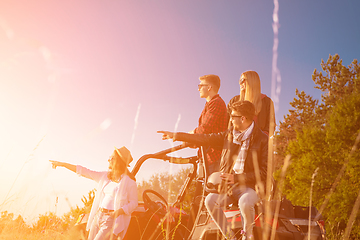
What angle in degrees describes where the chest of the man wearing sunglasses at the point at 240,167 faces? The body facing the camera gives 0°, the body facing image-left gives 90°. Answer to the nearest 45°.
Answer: approximately 45°

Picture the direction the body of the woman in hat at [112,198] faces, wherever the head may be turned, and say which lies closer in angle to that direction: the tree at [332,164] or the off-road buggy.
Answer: the off-road buggy

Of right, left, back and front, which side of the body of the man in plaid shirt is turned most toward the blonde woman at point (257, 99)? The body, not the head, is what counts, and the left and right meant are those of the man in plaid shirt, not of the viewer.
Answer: back

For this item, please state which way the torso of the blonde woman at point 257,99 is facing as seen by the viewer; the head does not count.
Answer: to the viewer's left

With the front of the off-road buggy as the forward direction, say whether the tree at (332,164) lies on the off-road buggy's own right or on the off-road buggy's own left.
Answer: on the off-road buggy's own right

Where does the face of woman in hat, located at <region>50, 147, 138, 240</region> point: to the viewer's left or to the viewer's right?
to the viewer's left

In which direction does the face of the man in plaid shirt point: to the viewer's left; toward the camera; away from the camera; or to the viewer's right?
to the viewer's left

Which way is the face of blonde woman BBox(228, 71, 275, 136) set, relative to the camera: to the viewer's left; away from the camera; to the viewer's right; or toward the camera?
to the viewer's left

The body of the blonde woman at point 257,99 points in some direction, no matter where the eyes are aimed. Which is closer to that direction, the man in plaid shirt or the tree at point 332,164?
the man in plaid shirt

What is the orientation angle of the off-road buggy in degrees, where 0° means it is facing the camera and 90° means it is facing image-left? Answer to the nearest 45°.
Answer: approximately 90°

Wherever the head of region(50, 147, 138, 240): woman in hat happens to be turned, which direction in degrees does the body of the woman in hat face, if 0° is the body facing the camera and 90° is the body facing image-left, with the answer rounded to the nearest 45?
approximately 45°
